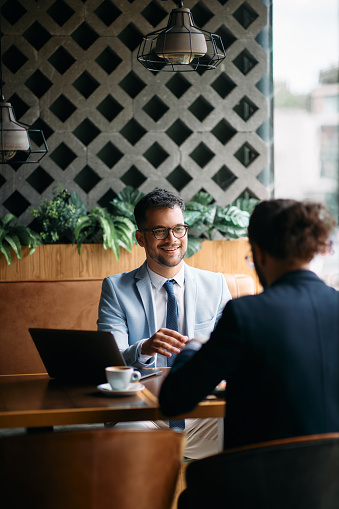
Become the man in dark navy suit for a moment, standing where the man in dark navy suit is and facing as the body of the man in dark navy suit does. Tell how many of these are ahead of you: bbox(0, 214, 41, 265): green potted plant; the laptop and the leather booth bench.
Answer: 3

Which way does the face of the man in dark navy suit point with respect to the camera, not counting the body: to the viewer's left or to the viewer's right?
to the viewer's left

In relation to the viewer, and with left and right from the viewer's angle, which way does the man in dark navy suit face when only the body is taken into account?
facing away from the viewer and to the left of the viewer

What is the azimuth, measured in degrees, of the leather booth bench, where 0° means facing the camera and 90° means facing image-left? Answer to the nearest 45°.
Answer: approximately 0°

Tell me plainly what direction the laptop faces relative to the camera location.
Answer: facing away from the viewer and to the right of the viewer

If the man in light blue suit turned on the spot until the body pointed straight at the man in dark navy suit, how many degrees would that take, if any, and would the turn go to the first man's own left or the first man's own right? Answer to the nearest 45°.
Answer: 0° — they already face them

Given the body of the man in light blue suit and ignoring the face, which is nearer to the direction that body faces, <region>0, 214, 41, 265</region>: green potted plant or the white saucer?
the white saucer
